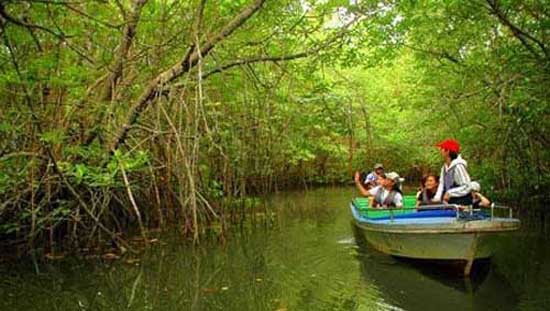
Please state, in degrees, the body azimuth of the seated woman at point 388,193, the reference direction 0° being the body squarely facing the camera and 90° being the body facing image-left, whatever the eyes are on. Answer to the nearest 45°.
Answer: approximately 45°

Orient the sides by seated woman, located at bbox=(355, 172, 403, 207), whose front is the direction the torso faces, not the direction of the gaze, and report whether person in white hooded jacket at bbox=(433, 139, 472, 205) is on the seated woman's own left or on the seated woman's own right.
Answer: on the seated woman's own left

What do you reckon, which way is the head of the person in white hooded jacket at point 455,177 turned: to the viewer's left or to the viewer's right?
to the viewer's left
